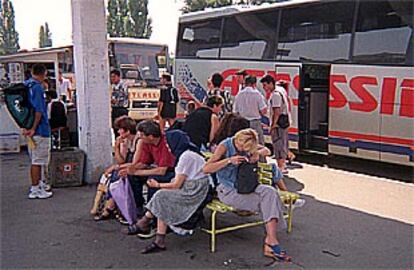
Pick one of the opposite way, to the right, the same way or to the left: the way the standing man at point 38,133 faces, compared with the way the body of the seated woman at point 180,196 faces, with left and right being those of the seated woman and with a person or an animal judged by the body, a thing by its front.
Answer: the opposite way

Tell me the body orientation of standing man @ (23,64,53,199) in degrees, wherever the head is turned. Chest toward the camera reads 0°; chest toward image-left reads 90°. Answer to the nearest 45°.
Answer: approximately 270°

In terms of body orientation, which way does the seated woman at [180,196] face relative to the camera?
to the viewer's left

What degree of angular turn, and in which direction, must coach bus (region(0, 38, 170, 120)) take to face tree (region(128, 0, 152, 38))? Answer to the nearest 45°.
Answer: approximately 135° to its left

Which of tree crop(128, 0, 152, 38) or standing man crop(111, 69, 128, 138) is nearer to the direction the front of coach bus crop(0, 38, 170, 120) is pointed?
the standing man

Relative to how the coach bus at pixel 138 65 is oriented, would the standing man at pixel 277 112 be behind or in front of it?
in front

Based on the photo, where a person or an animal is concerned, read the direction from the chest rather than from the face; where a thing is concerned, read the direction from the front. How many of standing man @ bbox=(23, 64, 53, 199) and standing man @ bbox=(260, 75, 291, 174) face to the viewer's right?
1

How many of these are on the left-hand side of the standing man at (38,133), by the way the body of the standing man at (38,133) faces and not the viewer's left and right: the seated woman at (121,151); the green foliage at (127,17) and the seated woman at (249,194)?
1
